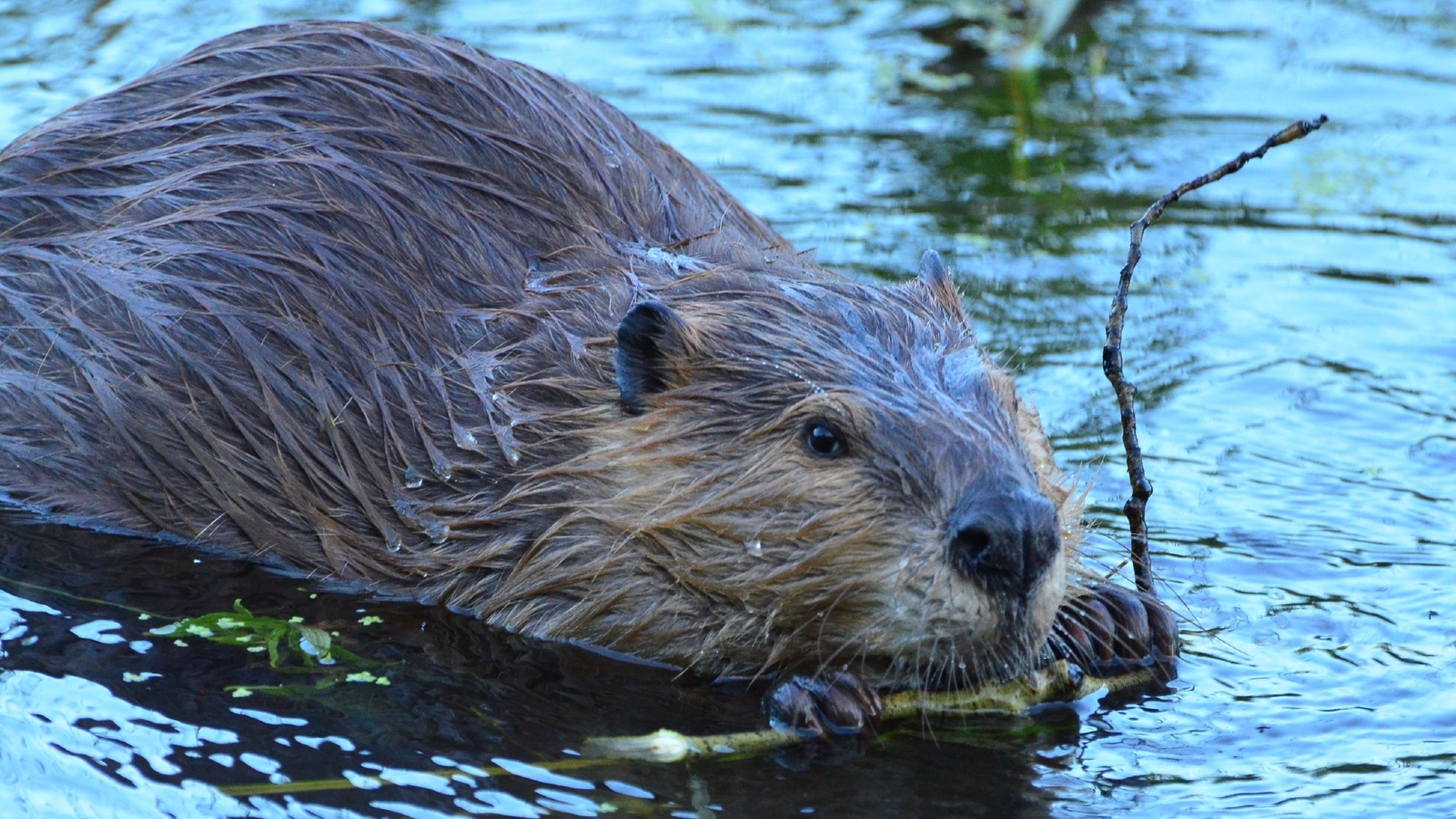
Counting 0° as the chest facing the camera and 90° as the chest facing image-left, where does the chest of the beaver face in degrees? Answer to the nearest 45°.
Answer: approximately 315°

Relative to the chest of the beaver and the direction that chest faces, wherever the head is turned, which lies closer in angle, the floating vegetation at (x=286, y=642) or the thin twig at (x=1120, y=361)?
the thin twig

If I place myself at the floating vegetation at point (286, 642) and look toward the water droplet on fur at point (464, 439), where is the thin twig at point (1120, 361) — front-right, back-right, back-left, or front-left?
front-right

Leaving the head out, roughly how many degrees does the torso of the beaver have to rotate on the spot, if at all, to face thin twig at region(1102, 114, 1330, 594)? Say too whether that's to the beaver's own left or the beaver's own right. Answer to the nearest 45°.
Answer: approximately 45° to the beaver's own left

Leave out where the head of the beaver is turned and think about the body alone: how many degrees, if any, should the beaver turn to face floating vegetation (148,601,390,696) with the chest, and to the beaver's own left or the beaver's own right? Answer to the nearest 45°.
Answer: approximately 90° to the beaver's own right
